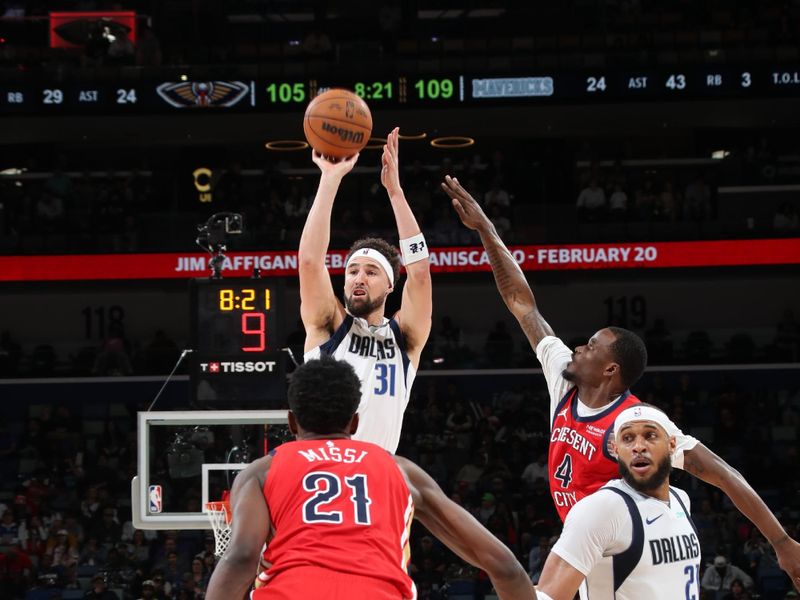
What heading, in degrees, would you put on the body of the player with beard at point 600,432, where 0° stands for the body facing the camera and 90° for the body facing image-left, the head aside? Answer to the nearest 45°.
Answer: approximately 45°

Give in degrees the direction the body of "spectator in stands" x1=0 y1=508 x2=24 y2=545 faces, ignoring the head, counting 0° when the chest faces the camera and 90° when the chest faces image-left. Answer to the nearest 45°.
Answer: approximately 0°

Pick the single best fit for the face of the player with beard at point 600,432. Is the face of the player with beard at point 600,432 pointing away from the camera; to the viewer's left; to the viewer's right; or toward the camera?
to the viewer's left

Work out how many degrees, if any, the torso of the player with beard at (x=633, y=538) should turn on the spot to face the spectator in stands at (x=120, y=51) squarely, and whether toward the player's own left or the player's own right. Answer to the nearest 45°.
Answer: approximately 180°

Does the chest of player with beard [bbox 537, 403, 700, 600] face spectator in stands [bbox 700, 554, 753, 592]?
no

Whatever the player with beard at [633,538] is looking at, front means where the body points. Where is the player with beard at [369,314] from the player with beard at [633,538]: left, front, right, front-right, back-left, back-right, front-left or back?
back

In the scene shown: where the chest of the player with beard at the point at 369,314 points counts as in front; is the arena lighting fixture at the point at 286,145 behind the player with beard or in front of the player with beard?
behind

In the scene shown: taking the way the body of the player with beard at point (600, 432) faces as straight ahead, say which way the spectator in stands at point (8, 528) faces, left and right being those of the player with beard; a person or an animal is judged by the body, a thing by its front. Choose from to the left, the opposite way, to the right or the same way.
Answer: to the left

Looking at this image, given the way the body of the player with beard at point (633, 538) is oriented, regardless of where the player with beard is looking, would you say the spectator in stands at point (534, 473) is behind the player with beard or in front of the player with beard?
behind

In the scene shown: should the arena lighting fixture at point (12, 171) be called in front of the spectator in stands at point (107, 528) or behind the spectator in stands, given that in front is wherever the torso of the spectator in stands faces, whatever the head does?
behind

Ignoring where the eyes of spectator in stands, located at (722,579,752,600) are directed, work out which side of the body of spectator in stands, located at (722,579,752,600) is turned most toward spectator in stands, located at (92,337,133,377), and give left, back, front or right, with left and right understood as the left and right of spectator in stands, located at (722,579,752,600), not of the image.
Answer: right

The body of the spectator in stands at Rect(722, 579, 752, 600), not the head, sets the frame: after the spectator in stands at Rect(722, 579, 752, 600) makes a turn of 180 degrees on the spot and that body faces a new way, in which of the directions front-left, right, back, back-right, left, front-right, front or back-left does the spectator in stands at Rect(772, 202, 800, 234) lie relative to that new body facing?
front

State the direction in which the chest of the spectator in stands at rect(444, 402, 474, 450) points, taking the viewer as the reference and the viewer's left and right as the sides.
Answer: facing the viewer

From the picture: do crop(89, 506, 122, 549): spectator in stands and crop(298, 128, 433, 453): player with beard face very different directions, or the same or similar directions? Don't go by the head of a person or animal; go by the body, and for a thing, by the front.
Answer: same or similar directions

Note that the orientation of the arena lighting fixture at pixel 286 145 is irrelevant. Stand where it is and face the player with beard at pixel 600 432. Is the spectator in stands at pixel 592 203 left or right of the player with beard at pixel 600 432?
left

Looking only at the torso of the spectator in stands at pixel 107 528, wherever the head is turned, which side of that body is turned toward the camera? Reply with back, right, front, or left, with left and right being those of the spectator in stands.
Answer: front

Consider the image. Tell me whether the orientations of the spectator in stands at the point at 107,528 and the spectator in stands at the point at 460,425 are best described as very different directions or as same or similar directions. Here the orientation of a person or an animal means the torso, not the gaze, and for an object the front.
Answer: same or similar directions
